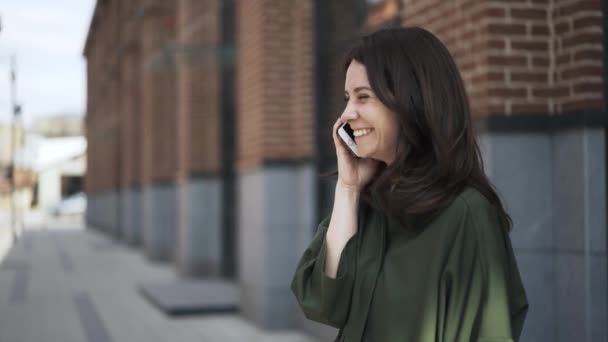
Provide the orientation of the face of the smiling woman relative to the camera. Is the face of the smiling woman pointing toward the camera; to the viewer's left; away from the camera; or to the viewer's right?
to the viewer's left

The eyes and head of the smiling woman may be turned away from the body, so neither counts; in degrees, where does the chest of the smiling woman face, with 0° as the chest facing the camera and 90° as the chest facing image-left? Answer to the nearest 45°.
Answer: approximately 45°
